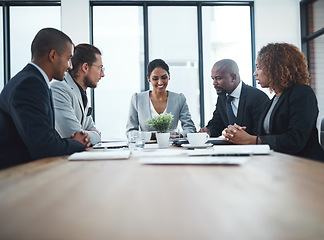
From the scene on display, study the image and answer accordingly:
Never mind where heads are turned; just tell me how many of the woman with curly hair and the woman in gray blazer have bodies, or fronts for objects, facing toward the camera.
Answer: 1

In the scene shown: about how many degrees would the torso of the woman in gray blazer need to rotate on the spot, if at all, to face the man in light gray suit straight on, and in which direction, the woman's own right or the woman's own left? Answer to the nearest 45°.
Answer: approximately 45° to the woman's own right

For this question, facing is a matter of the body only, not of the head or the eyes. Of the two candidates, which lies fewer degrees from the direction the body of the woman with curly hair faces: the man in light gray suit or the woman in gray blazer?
the man in light gray suit

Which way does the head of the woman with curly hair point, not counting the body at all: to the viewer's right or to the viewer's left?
to the viewer's left

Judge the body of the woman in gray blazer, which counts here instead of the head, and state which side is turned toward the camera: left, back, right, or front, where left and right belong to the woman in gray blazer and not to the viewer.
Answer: front

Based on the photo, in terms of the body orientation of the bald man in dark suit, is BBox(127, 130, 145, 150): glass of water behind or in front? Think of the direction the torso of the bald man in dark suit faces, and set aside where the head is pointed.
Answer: in front

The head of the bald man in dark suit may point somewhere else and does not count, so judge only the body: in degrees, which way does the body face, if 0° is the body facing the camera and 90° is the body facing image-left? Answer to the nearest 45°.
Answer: approximately 45°

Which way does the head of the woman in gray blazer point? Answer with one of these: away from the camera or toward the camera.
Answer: toward the camera

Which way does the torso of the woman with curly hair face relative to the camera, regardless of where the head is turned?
to the viewer's left

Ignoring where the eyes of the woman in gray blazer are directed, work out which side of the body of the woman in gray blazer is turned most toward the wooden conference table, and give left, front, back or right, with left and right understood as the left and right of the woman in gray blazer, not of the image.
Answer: front

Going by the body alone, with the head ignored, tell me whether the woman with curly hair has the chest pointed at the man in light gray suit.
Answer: yes

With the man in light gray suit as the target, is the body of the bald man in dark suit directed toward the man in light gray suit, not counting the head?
yes

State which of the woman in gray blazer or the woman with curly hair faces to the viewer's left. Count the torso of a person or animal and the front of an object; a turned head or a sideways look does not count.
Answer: the woman with curly hair

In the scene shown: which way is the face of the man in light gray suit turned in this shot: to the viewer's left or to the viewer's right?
to the viewer's right

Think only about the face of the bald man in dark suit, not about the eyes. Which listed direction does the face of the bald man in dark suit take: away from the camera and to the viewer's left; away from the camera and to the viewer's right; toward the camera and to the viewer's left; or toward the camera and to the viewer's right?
toward the camera and to the viewer's left
